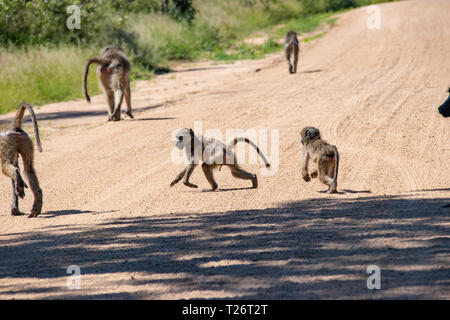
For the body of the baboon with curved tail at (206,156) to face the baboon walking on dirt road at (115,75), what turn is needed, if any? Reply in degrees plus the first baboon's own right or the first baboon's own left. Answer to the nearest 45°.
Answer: approximately 90° to the first baboon's own right

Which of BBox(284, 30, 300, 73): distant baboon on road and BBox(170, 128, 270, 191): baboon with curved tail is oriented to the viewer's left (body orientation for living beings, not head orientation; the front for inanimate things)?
the baboon with curved tail

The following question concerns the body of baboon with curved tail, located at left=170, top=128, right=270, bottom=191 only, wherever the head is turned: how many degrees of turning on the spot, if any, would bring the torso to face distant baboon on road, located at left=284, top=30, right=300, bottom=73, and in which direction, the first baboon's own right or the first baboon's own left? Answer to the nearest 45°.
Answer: approximately 90° to the first baboon's own right

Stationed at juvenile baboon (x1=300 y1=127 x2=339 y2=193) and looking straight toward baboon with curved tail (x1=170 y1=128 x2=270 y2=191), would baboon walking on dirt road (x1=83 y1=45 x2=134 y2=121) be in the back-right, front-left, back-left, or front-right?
front-right

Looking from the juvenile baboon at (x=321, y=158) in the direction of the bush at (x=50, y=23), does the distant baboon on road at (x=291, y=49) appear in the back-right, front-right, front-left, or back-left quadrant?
front-right

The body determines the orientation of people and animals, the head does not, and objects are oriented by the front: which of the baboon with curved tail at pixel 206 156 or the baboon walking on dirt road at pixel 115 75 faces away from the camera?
the baboon walking on dirt road

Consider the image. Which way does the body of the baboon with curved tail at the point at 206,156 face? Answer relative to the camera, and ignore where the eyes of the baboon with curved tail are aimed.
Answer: to the viewer's left

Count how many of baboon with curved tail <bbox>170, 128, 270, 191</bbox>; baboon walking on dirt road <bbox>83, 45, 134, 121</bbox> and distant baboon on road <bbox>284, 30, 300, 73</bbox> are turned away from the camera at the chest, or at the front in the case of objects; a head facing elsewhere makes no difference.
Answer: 2

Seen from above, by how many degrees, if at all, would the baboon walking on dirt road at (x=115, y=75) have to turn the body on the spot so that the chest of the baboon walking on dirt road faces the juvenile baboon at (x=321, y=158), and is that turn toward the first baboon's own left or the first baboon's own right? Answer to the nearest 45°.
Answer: approximately 180°

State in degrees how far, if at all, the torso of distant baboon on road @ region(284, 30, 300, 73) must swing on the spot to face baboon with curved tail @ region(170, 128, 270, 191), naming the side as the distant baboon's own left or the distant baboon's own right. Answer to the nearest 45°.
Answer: approximately 180°

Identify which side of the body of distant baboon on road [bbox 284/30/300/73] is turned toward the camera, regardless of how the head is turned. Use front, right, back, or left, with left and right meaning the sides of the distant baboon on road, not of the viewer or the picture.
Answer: back

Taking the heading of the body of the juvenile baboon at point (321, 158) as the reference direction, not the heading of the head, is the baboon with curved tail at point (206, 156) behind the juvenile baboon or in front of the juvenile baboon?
in front

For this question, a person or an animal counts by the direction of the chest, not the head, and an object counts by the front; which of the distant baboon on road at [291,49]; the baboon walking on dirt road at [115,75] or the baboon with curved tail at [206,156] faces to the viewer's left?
the baboon with curved tail

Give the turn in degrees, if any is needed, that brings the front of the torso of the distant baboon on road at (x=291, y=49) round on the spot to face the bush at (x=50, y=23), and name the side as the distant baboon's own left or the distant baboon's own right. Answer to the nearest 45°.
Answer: approximately 90° to the distant baboon's own left

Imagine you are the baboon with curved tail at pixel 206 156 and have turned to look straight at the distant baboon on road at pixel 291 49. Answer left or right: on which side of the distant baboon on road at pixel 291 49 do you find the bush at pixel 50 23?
left

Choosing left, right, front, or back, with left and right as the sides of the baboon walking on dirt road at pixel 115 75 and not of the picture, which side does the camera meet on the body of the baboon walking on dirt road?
back

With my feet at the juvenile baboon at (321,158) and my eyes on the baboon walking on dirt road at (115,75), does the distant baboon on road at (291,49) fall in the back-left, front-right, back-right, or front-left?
front-right

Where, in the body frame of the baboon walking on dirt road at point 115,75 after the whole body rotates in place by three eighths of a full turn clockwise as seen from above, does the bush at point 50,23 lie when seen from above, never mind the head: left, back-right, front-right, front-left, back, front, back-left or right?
back-left
